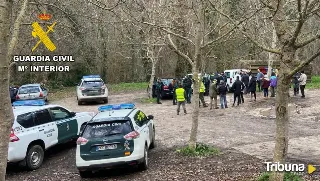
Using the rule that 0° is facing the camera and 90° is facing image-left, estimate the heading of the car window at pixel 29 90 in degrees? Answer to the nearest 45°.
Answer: approximately 180°

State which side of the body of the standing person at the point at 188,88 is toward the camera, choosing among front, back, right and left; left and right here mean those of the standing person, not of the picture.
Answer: back
